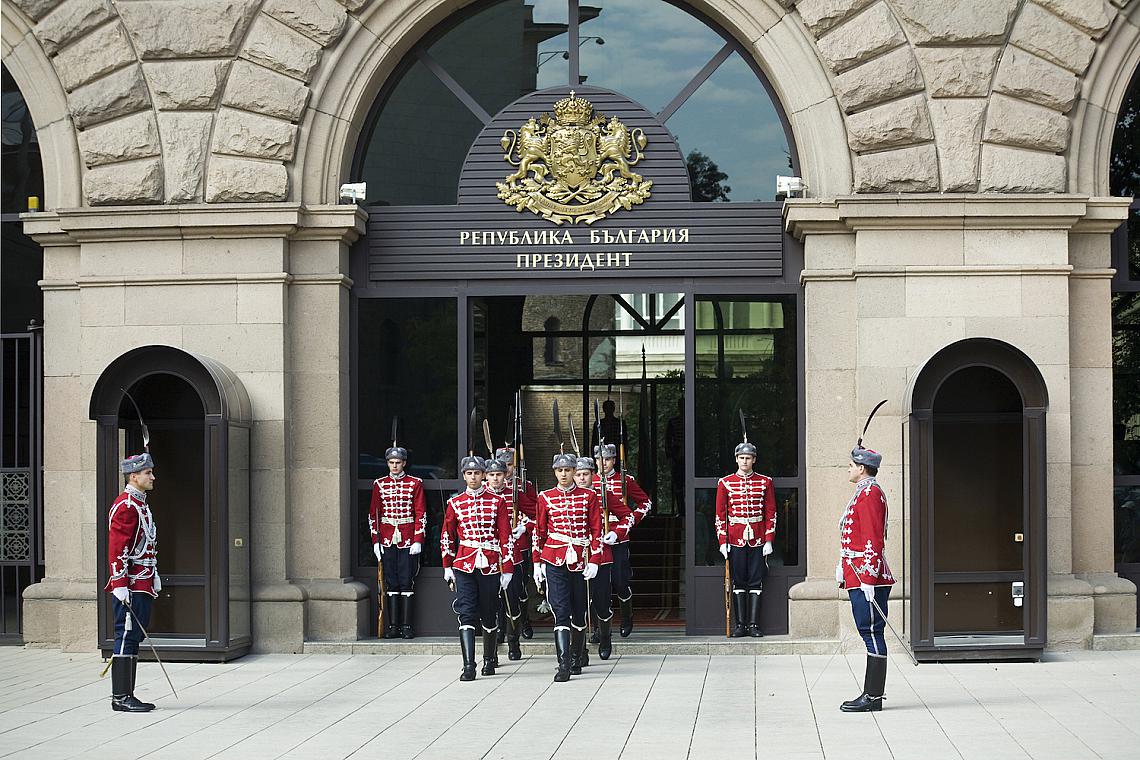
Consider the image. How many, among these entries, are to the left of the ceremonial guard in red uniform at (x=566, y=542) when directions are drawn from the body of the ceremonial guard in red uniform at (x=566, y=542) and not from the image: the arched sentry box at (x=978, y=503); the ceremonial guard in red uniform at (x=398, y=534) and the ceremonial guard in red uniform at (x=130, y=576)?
1

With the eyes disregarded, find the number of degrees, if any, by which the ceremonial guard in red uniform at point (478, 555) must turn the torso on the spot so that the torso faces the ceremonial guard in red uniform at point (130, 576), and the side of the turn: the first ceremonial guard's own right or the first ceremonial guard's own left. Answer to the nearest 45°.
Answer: approximately 45° to the first ceremonial guard's own right

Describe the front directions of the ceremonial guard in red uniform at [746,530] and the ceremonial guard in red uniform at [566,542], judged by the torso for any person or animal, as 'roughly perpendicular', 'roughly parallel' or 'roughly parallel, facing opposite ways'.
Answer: roughly parallel

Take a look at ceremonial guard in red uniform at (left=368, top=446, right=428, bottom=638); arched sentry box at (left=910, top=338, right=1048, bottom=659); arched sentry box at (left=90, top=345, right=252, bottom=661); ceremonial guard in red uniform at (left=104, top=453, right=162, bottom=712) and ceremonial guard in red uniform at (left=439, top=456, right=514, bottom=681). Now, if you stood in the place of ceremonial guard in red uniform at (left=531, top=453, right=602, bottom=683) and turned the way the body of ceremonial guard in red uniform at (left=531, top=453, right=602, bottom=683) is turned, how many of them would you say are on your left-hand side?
1

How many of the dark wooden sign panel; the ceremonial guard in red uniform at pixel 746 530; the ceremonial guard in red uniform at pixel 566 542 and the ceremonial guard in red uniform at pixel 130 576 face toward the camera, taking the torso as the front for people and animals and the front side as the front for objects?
3

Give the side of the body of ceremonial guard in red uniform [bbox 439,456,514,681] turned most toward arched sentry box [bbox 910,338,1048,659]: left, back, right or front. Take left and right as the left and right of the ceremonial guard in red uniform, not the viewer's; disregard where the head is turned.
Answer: left

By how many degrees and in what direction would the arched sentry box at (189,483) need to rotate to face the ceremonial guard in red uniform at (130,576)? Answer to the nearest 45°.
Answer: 0° — it already faces them

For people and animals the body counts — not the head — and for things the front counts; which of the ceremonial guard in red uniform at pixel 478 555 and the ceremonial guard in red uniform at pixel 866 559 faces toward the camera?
the ceremonial guard in red uniform at pixel 478 555

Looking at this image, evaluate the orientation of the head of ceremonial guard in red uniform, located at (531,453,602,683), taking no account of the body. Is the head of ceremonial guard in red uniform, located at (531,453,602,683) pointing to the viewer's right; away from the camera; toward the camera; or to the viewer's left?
toward the camera

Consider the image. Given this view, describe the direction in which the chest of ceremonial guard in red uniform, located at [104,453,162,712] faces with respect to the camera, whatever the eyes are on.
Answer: to the viewer's right

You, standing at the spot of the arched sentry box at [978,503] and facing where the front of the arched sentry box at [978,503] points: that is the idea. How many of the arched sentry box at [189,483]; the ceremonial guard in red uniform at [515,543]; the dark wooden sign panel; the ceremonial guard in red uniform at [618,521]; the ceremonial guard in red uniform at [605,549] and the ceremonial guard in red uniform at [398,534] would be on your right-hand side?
6

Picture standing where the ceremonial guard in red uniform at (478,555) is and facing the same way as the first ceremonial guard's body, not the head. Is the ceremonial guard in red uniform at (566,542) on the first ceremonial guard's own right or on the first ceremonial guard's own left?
on the first ceremonial guard's own left

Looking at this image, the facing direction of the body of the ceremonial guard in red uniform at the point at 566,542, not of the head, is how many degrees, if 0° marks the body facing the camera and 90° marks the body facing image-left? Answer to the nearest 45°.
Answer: approximately 0°

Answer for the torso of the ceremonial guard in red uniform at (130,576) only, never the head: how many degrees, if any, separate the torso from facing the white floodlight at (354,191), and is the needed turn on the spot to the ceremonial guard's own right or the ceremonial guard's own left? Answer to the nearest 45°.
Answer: approximately 45° to the ceremonial guard's own left

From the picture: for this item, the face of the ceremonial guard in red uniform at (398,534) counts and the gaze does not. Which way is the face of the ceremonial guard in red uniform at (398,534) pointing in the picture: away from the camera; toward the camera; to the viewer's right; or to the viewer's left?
toward the camera

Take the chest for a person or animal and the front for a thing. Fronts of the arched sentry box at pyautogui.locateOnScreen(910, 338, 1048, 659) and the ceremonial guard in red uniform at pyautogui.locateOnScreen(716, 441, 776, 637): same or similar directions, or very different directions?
same or similar directions

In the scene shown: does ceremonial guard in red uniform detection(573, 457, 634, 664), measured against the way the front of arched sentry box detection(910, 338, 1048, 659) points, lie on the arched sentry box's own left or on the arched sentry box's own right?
on the arched sentry box's own right

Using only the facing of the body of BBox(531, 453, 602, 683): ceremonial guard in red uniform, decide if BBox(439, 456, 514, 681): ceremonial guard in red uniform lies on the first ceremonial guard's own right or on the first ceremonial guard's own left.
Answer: on the first ceremonial guard's own right

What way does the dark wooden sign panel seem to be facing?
toward the camera

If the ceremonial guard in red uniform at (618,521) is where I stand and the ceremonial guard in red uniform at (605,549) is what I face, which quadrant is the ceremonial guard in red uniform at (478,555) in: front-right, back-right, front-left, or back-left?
front-right
